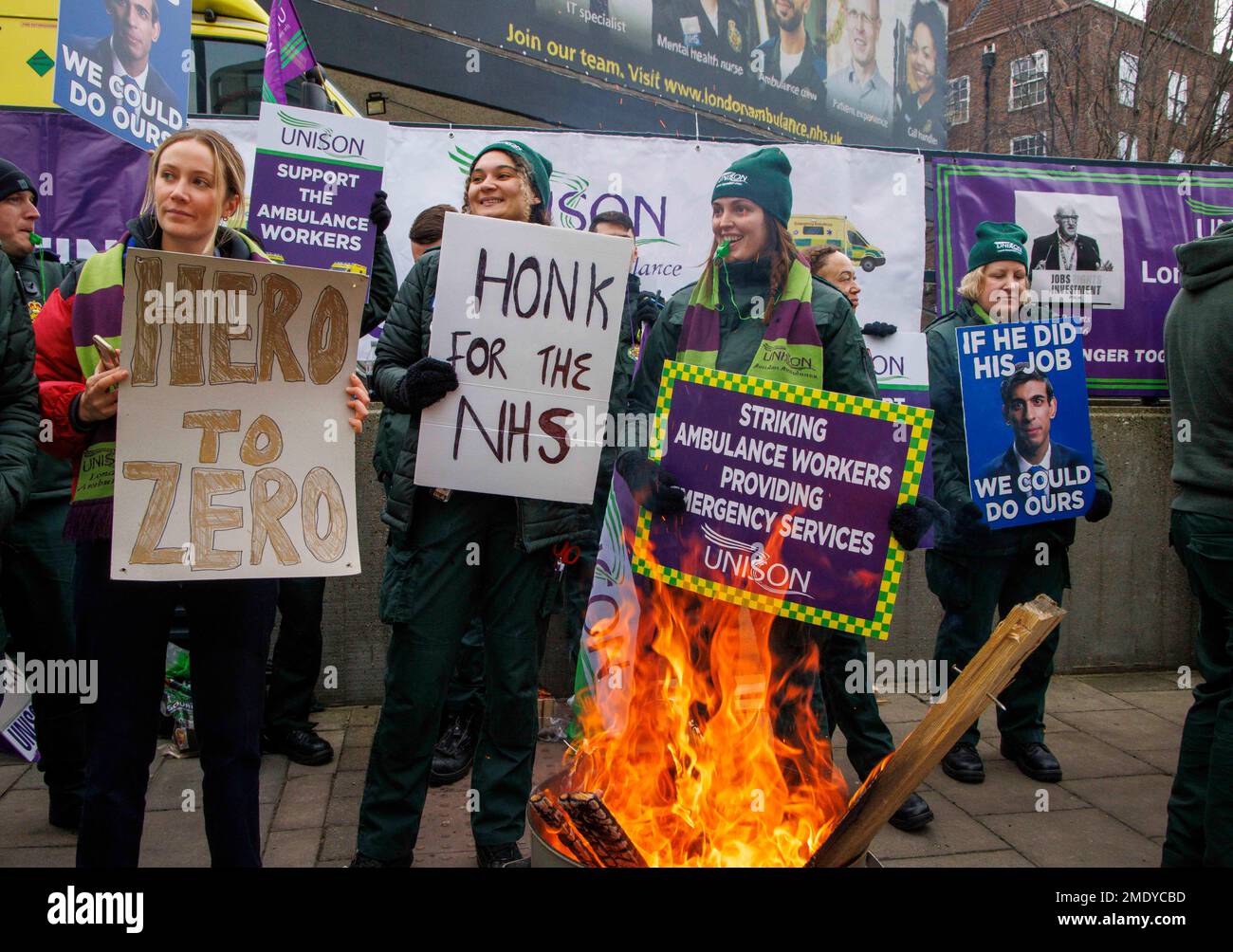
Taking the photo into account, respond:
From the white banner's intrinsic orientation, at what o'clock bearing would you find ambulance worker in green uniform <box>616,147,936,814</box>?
The ambulance worker in green uniform is roughly at 12 o'clock from the white banner.

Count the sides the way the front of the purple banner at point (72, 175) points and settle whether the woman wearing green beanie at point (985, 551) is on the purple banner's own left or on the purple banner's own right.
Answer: on the purple banner's own left

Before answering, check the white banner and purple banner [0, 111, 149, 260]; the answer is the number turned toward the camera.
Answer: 2

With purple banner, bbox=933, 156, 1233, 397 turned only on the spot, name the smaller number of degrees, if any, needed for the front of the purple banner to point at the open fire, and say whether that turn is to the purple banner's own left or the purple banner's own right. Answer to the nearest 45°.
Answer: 0° — it already faces it

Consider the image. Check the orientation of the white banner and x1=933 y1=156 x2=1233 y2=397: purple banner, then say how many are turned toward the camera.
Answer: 2

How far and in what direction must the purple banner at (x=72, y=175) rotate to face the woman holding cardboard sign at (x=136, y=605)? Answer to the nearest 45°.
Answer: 0° — it already faces them
